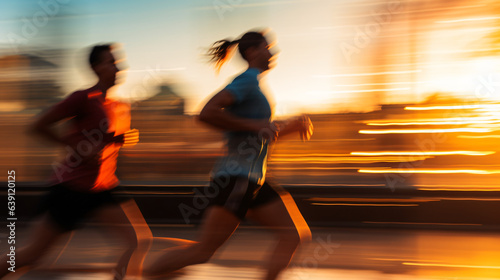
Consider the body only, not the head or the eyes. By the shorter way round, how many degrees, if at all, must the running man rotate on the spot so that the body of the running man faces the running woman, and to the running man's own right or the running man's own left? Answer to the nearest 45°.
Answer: approximately 45° to the running man's own right

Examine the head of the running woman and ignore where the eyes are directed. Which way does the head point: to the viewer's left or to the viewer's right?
to the viewer's right

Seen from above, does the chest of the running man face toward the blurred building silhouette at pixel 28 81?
no

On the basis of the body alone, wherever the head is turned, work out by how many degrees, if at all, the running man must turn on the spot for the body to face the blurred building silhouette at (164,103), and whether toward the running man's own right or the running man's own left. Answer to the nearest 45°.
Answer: approximately 90° to the running man's own left

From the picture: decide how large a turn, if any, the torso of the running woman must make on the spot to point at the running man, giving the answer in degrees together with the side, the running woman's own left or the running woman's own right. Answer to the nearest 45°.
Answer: approximately 180°

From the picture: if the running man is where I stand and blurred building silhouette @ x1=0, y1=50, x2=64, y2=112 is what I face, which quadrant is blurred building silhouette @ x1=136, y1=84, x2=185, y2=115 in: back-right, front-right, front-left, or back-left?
front-right

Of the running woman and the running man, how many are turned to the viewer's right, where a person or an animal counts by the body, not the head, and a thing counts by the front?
2

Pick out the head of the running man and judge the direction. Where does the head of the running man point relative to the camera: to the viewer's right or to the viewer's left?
to the viewer's right

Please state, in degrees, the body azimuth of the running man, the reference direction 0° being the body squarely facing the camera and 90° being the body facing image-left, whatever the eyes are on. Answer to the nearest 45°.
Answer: approximately 270°

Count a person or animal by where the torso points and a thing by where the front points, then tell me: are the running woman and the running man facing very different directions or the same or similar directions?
same or similar directions

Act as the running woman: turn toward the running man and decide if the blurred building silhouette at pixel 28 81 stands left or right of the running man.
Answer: right

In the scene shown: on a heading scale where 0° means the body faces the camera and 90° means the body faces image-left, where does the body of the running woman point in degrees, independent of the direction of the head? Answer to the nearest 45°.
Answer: approximately 270°

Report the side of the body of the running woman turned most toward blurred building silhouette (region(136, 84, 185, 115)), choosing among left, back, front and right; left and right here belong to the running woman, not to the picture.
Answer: left

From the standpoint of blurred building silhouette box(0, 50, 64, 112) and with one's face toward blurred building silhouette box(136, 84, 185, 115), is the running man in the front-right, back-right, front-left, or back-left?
front-right
